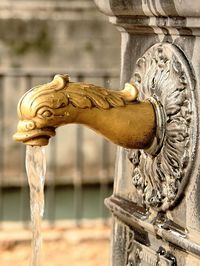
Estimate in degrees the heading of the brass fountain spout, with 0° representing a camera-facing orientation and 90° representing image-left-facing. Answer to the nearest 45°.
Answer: approximately 90°
